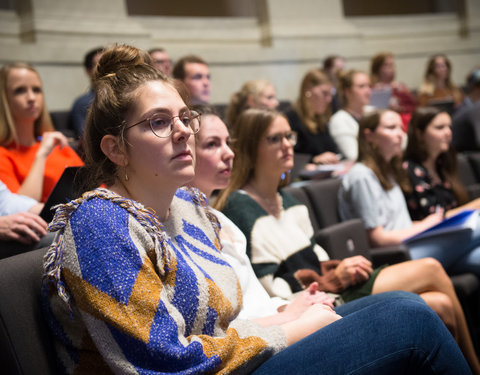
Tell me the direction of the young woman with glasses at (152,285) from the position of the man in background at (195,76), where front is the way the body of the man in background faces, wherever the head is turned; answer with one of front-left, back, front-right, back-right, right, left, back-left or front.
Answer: front-right

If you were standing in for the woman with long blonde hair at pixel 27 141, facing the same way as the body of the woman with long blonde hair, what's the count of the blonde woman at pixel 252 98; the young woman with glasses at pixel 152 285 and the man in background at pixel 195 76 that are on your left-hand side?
2

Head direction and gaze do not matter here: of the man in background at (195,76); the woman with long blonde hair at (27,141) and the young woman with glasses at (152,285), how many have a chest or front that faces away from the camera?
0

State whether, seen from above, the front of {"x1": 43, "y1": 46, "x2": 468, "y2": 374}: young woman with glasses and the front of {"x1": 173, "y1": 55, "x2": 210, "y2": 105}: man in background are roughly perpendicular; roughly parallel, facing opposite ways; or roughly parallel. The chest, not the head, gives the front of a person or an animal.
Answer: roughly parallel

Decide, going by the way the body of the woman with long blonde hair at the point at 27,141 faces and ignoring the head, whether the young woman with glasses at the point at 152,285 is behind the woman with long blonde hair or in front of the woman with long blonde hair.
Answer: in front

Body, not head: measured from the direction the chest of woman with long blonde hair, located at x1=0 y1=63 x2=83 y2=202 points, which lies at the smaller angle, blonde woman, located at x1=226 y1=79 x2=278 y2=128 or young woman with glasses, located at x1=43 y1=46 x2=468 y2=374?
the young woman with glasses

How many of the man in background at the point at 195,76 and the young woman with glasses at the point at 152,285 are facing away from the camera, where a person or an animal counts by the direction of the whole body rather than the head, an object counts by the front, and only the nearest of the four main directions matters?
0

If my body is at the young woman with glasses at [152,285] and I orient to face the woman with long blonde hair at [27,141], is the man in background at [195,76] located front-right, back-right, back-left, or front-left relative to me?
front-right

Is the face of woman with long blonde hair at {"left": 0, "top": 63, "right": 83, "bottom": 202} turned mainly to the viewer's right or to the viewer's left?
to the viewer's right

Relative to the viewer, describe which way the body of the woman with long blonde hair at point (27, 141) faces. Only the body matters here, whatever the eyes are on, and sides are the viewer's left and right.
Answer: facing the viewer and to the right of the viewer

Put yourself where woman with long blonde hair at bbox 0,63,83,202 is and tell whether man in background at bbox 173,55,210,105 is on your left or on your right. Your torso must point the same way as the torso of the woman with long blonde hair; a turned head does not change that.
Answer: on your left

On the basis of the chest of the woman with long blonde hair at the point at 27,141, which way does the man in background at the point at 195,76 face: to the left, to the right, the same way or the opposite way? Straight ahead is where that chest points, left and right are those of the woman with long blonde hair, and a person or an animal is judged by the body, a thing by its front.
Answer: the same way
